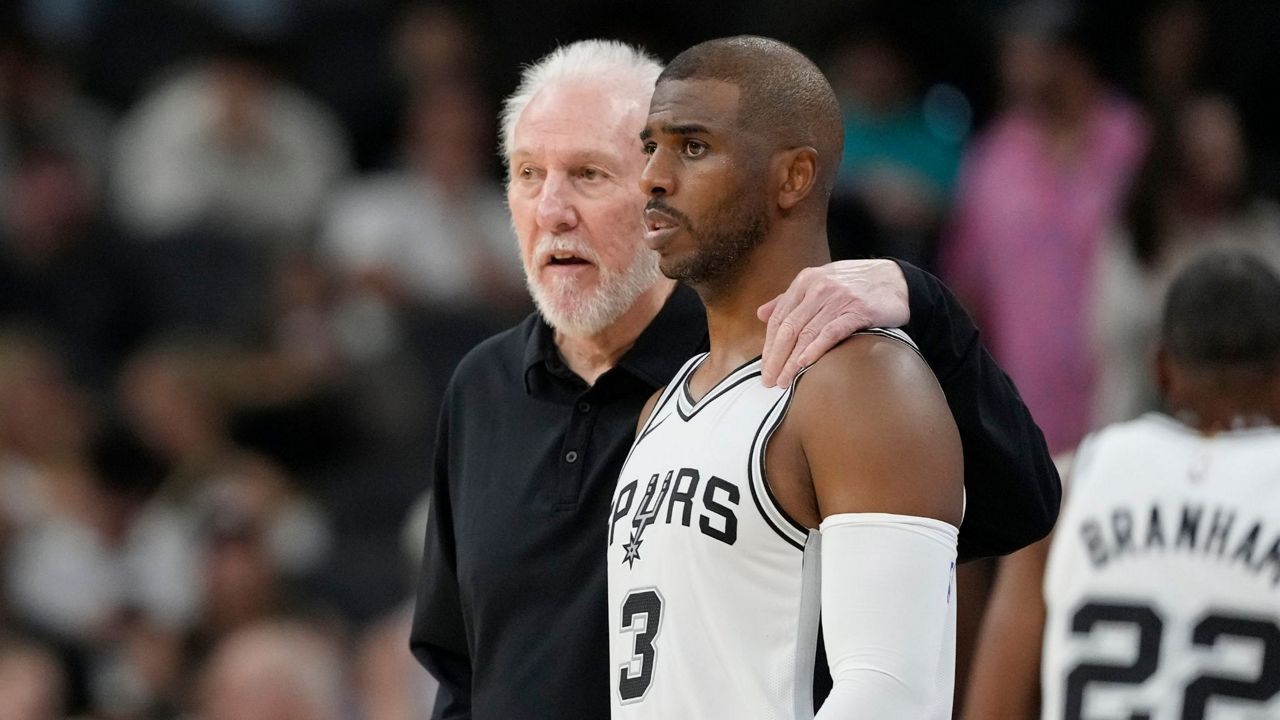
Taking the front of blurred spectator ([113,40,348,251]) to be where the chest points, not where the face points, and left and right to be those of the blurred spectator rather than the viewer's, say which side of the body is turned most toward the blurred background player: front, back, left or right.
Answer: front

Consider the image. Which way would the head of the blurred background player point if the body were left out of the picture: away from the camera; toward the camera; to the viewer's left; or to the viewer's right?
away from the camera

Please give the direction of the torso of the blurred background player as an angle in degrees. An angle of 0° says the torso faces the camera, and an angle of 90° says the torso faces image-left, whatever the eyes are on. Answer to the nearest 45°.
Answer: approximately 180°

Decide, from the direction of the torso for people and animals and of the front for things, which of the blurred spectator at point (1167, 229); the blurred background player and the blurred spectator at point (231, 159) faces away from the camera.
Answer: the blurred background player

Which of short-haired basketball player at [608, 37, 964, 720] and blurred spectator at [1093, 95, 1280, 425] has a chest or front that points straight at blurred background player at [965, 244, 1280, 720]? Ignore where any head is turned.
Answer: the blurred spectator

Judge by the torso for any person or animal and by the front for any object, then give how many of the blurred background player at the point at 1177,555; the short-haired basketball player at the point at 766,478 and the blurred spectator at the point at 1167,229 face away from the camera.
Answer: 1

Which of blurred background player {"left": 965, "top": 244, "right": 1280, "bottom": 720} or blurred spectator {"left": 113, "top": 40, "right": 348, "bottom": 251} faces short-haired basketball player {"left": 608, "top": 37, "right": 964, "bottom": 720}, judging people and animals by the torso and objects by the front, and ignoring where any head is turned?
the blurred spectator

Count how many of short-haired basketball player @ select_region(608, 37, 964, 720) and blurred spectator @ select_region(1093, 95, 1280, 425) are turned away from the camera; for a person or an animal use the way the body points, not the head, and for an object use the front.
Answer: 0

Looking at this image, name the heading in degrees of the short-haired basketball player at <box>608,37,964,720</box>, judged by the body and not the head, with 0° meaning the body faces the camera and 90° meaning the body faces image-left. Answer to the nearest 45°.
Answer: approximately 45°

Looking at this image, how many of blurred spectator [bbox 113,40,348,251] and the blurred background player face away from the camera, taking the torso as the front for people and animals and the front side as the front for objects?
1

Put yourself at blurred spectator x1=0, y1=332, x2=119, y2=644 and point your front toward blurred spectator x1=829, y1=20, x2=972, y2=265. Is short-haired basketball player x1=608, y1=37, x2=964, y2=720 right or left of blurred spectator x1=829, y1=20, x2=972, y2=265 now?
right

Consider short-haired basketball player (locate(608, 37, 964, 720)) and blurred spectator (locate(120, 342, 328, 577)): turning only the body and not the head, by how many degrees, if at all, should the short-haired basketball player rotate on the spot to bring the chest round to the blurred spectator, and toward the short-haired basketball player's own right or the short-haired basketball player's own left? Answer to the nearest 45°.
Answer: approximately 90° to the short-haired basketball player's own right
